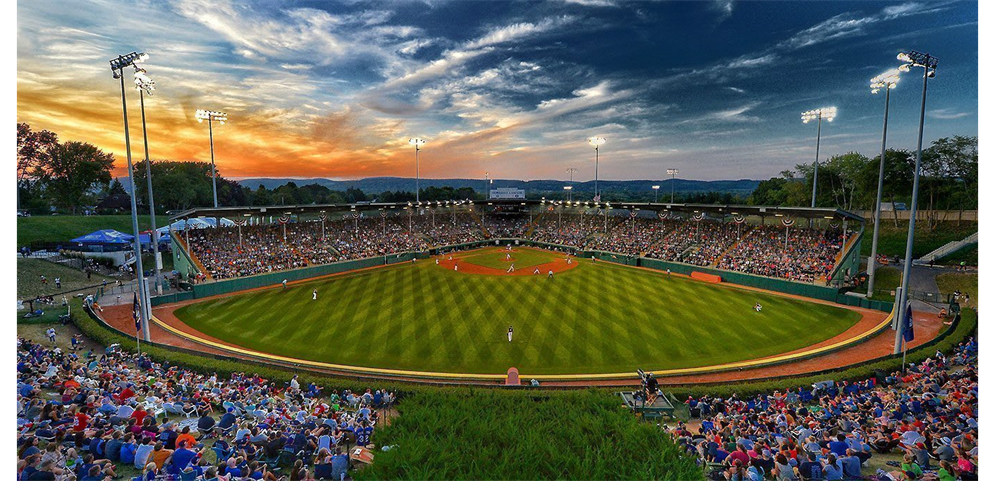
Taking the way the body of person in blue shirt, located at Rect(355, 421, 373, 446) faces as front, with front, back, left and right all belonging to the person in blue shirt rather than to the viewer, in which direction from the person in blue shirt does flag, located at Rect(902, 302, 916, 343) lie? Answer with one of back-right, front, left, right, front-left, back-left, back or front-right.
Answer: right

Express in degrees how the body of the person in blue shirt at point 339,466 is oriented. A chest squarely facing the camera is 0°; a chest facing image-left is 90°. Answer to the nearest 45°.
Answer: approximately 180°

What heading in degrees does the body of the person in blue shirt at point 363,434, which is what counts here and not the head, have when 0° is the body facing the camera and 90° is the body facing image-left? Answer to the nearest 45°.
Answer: approximately 180°

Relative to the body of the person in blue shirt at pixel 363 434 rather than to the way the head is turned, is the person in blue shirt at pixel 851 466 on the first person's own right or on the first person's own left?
on the first person's own right

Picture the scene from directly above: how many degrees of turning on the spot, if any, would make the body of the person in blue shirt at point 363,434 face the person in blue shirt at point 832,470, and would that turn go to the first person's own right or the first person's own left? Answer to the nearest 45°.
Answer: approximately 135° to the first person's own right

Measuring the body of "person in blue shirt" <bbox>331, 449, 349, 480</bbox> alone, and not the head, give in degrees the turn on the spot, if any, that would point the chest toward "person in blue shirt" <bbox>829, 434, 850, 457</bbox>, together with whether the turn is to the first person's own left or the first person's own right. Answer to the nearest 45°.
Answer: approximately 90° to the first person's own right

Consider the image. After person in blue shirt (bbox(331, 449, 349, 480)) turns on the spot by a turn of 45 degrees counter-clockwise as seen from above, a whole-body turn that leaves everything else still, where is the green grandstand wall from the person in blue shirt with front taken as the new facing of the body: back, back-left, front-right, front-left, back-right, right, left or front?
right

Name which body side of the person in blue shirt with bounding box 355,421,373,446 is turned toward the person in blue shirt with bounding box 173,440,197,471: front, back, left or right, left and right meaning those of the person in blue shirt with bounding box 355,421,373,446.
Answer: left

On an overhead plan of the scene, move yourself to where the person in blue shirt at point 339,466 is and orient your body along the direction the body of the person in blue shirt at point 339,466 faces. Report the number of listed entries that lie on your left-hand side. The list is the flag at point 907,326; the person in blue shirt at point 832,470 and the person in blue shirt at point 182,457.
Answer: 1

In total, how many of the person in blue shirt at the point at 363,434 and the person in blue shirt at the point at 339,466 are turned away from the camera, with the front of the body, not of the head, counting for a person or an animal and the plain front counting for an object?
2

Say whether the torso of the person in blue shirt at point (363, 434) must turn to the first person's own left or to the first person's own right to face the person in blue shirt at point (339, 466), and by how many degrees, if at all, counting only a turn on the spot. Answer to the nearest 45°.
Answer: approximately 180°

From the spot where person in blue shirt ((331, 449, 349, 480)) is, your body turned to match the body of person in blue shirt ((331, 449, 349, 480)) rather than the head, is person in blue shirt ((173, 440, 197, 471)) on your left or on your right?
on your left

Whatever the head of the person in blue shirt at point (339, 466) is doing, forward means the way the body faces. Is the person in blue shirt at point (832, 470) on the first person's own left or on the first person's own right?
on the first person's own right

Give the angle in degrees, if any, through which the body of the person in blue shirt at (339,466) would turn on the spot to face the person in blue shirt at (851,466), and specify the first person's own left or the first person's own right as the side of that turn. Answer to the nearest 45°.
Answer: approximately 90° to the first person's own right
